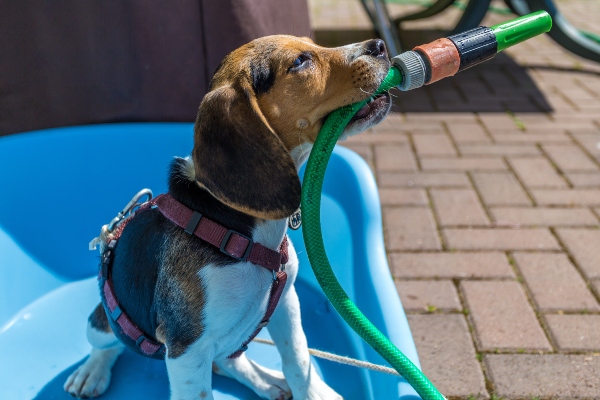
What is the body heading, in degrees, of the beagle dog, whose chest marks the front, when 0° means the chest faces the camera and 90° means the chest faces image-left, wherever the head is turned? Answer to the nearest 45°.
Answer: approximately 315°
